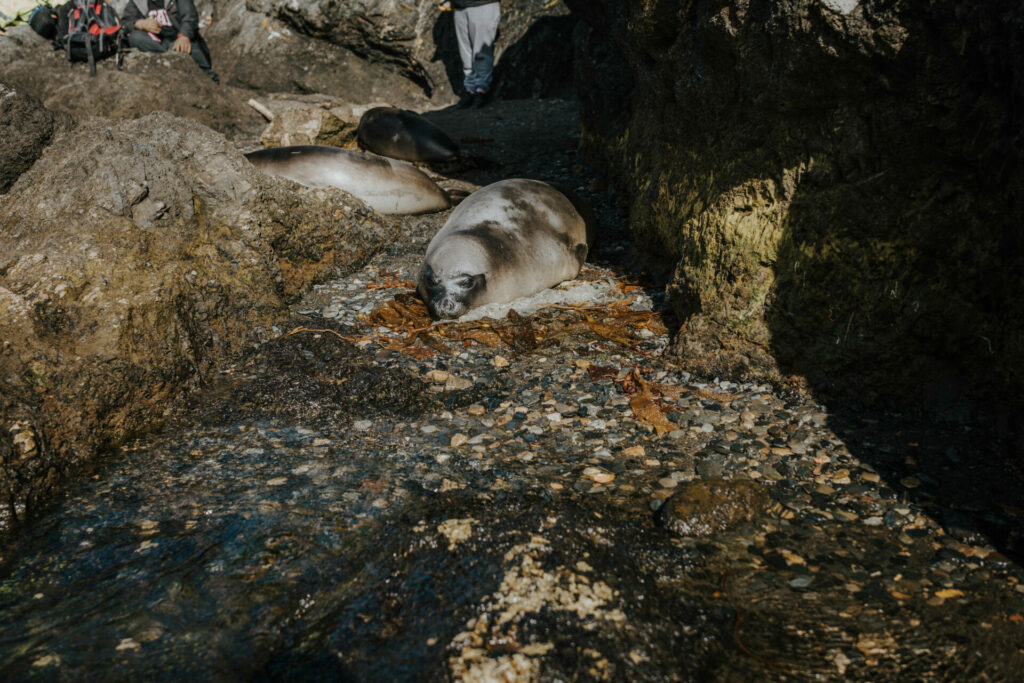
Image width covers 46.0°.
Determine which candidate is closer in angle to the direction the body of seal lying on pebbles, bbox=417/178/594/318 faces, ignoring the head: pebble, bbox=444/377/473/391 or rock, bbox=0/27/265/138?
the pebble

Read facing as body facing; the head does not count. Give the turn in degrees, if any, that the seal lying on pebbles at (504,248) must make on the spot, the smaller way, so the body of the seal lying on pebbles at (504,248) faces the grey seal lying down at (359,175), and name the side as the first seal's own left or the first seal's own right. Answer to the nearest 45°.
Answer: approximately 90° to the first seal's own right

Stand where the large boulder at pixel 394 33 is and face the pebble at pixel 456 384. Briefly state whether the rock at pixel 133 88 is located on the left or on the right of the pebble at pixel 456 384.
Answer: right

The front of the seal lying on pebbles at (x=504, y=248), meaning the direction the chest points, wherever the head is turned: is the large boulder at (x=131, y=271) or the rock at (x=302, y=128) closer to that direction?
the large boulder

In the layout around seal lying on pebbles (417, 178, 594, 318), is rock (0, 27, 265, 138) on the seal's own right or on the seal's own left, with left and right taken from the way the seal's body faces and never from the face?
on the seal's own right

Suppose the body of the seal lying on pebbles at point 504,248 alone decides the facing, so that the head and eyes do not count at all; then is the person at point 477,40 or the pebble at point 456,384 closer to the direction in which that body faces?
the pebble

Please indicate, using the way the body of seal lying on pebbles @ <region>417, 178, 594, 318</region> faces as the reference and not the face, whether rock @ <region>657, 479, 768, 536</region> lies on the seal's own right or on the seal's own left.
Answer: on the seal's own left

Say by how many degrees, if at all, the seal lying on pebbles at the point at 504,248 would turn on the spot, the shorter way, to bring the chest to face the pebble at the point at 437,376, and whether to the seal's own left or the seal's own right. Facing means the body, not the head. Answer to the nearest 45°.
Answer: approximately 45° to the seal's own left

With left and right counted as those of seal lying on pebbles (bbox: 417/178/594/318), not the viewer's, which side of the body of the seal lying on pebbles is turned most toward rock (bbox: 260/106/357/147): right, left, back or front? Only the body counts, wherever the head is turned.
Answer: right

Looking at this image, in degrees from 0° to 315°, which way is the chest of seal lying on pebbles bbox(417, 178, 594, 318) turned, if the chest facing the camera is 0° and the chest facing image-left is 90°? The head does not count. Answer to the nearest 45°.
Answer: approximately 45°

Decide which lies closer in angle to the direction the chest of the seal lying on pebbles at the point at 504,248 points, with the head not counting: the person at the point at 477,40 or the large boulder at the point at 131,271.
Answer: the large boulder

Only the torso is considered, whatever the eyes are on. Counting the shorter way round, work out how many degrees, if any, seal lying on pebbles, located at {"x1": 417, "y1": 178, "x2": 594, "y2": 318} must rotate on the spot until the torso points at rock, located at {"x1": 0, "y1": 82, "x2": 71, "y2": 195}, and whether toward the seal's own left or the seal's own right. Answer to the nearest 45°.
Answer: approximately 45° to the seal's own right
